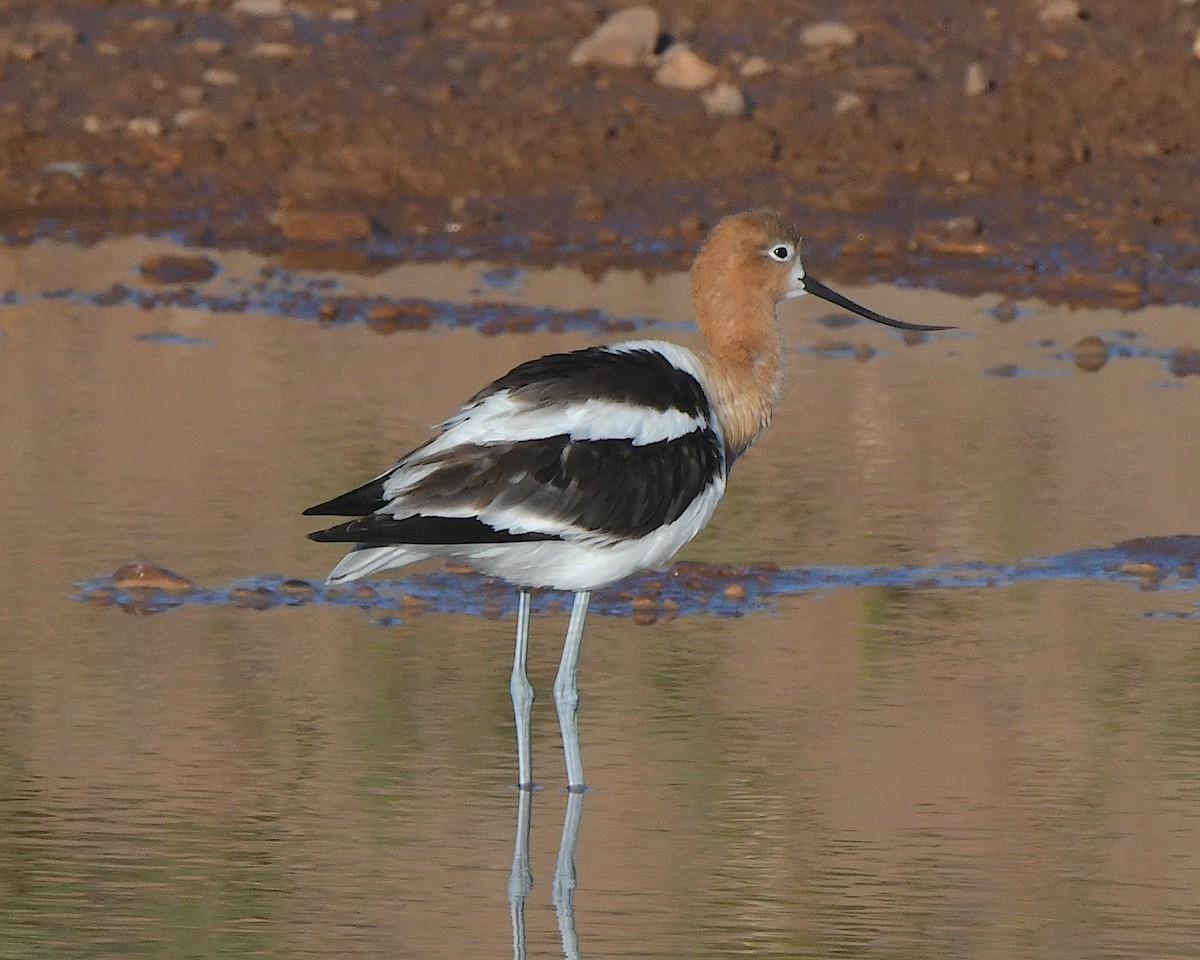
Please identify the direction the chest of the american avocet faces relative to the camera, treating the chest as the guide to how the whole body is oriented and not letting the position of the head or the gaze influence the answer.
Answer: to the viewer's right

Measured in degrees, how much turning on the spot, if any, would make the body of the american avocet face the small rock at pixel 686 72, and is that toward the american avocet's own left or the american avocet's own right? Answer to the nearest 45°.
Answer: approximately 90° to the american avocet's own left

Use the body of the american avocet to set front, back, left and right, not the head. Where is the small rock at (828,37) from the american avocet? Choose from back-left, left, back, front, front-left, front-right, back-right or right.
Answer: left

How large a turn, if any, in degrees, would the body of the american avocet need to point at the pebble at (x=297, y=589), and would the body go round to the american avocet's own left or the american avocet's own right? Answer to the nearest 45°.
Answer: approximately 135° to the american avocet's own left

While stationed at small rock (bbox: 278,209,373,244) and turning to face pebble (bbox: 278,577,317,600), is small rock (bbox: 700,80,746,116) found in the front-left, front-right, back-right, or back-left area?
back-left

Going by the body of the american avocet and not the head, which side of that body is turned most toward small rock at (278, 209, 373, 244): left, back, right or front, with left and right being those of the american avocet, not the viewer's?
left

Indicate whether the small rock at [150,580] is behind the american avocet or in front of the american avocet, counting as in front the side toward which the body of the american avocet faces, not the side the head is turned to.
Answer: behind

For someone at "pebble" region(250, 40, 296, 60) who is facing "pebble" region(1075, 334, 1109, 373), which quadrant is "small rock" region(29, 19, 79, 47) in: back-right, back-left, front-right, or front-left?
back-right

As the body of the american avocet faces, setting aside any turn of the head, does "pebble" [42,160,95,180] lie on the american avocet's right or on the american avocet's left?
on the american avocet's left

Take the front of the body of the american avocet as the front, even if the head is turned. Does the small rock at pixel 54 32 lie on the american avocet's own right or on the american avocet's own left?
on the american avocet's own left

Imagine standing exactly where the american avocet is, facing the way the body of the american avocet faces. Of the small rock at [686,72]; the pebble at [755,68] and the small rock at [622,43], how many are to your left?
3

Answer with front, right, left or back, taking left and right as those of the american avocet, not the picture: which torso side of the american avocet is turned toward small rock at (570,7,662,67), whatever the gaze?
left
